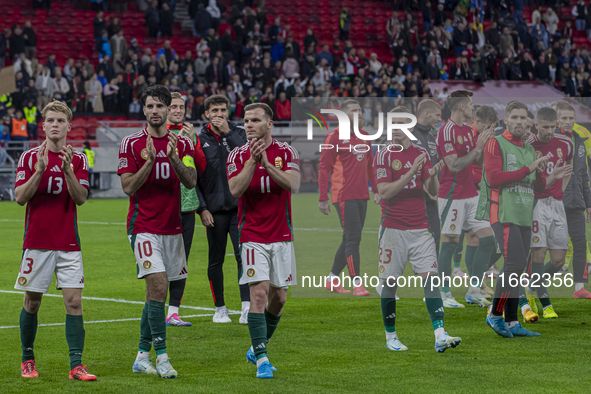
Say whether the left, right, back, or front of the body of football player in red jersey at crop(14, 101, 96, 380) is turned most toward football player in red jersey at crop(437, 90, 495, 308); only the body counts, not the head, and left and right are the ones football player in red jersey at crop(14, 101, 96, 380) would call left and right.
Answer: left

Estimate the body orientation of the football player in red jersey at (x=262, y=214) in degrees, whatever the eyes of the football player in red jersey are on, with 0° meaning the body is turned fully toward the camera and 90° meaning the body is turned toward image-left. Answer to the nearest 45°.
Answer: approximately 0°

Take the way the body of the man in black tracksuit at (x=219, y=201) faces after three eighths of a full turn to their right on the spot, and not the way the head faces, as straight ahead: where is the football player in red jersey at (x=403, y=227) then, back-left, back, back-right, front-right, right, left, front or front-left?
back

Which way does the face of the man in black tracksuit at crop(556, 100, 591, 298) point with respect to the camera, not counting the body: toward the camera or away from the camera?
toward the camera

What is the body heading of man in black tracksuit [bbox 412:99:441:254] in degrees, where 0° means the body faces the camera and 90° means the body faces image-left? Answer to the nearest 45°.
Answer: approximately 315°

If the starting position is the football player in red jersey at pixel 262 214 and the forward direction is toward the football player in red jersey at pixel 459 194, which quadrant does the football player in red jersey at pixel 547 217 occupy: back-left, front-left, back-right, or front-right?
front-right

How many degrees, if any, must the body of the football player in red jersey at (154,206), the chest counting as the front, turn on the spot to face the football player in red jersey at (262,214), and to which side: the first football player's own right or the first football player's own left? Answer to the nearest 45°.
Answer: approximately 90° to the first football player's own left

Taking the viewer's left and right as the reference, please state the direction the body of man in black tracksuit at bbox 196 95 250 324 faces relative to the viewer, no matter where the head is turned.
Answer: facing the viewer

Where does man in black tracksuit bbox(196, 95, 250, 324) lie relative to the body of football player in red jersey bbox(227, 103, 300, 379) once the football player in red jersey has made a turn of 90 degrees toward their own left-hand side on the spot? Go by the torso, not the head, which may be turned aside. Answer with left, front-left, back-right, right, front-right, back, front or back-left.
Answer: left

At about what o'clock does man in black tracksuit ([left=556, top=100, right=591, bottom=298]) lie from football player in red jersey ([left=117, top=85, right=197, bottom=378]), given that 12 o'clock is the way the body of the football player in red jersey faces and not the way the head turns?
The man in black tracksuit is roughly at 8 o'clock from the football player in red jersey.

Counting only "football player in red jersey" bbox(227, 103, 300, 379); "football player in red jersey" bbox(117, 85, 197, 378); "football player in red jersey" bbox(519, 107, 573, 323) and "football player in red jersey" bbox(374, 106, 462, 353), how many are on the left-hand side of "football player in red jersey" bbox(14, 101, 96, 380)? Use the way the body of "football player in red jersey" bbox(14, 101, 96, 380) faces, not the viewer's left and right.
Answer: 4

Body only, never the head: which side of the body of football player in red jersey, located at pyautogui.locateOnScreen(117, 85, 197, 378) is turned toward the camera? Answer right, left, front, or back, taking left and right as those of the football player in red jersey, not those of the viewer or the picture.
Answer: front
